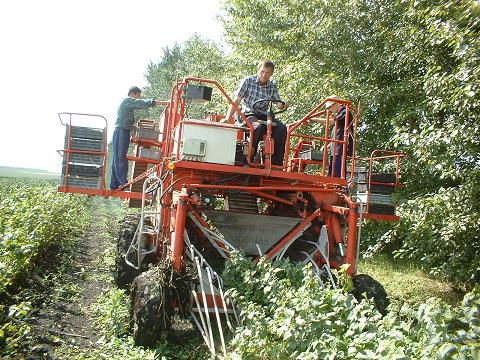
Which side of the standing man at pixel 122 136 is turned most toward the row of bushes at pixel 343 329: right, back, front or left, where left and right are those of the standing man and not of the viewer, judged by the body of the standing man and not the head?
right

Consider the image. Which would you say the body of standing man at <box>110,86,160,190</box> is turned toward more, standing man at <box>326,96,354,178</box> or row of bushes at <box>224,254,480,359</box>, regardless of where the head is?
the standing man

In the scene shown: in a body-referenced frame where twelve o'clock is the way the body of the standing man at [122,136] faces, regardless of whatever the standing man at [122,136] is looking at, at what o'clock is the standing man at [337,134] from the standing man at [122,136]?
the standing man at [337,134] is roughly at 1 o'clock from the standing man at [122,136].

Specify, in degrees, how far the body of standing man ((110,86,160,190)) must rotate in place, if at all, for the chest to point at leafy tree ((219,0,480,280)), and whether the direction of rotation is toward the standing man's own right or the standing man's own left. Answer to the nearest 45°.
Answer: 0° — they already face it

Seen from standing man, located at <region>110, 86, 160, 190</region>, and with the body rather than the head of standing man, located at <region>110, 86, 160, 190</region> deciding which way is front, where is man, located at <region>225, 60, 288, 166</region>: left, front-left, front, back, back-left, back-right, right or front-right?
front-right

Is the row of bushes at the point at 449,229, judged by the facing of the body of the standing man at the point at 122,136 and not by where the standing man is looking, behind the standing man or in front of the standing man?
in front

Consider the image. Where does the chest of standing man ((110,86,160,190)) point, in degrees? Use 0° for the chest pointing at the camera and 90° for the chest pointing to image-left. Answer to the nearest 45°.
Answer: approximately 270°

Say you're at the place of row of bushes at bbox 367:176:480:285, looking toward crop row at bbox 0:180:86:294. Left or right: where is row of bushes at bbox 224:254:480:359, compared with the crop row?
left
